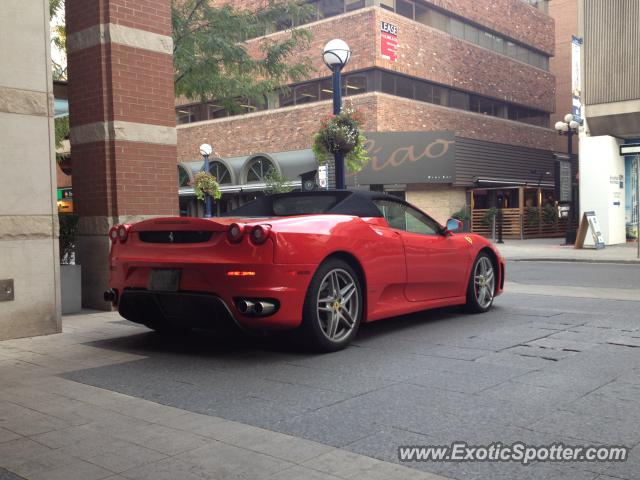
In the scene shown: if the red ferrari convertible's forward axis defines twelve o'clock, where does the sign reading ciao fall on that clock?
The sign reading ciao is roughly at 11 o'clock from the red ferrari convertible.

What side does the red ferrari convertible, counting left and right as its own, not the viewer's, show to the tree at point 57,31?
left

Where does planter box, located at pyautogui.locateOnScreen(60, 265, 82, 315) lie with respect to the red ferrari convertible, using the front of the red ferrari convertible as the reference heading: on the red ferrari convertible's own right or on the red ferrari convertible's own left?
on the red ferrari convertible's own left

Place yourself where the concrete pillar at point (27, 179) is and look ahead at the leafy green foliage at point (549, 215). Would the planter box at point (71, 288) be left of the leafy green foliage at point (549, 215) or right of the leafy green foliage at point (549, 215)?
left

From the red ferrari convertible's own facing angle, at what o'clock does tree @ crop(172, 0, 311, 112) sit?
The tree is roughly at 10 o'clock from the red ferrari convertible.

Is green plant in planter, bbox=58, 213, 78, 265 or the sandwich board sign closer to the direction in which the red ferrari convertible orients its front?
the sandwich board sign

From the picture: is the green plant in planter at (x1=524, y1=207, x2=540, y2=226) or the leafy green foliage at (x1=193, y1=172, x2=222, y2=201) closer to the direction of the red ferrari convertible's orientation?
the green plant in planter

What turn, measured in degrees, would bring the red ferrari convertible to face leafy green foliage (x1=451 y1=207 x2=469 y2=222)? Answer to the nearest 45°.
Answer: approximately 45° to its left

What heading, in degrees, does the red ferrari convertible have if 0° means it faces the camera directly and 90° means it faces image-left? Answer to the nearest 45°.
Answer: approximately 225°

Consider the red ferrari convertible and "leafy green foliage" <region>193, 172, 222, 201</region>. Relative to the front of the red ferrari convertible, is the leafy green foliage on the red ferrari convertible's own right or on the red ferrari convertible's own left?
on the red ferrari convertible's own left
